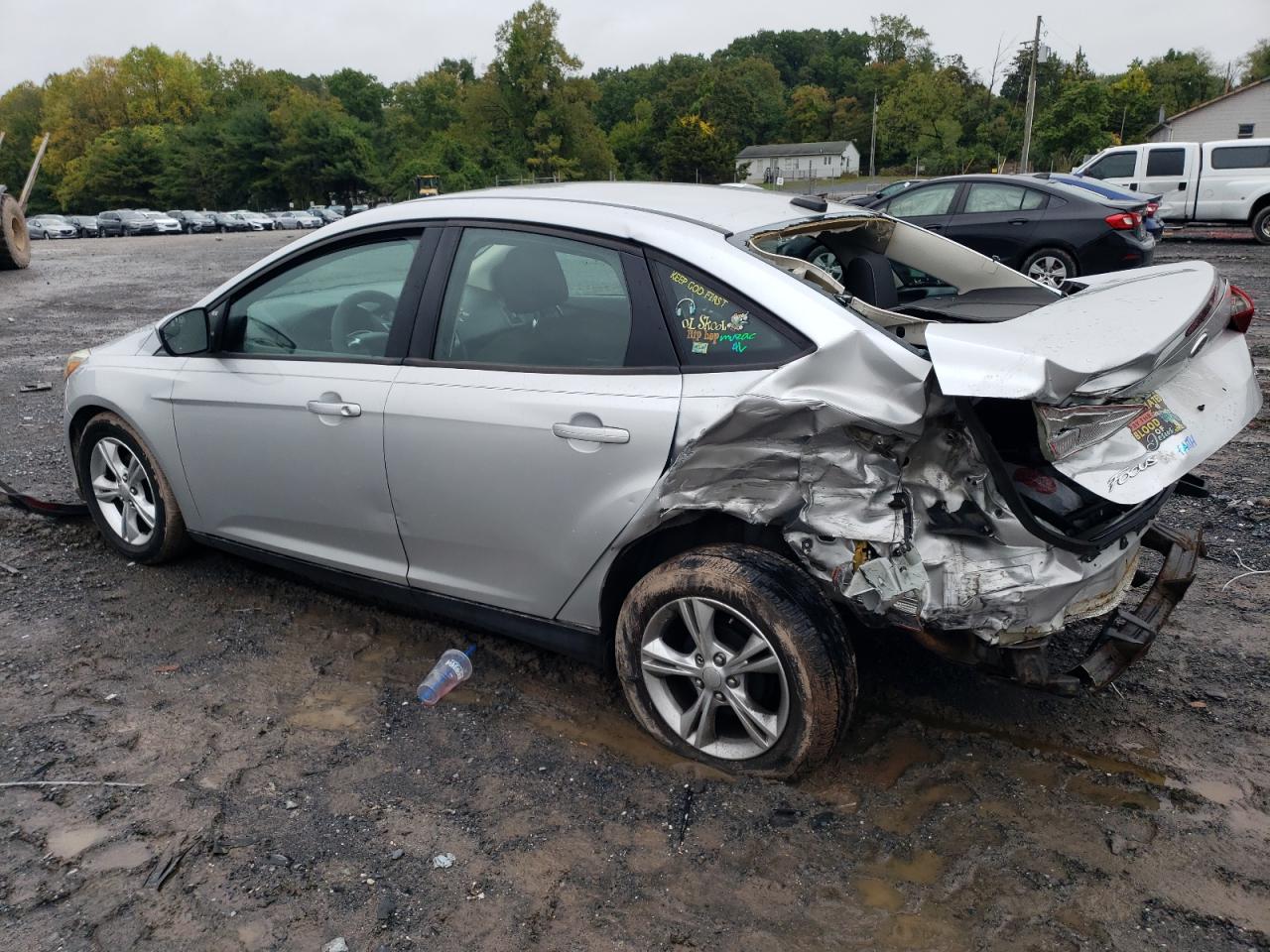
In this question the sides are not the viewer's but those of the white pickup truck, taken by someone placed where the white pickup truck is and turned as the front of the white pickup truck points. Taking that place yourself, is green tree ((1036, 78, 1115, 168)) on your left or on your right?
on your right

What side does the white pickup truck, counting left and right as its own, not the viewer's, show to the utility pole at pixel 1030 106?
right

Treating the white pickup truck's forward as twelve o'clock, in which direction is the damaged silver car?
The damaged silver car is roughly at 9 o'clock from the white pickup truck.

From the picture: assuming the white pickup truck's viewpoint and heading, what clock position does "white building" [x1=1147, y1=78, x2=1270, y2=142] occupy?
The white building is roughly at 3 o'clock from the white pickup truck.

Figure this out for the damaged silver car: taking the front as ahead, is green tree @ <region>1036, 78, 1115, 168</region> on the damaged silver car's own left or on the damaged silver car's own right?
on the damaged silver car's own right

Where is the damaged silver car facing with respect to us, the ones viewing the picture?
facing away from the viewer and to the left of the viewer

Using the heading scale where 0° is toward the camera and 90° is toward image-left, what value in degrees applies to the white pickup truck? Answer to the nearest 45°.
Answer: approximately 90°

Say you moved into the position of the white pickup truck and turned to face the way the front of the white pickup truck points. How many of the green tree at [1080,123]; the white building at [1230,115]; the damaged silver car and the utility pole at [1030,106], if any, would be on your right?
3
